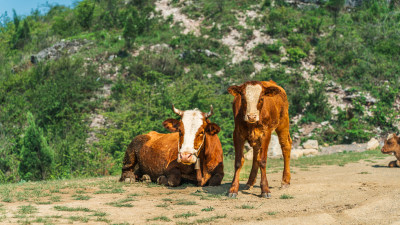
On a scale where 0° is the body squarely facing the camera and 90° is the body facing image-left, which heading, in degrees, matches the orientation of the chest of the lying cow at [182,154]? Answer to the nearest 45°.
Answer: approximately 315°

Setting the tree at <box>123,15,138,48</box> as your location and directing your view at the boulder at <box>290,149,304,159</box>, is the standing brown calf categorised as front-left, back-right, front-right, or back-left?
front-right

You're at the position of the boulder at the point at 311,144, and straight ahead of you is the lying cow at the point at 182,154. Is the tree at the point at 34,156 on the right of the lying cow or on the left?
right

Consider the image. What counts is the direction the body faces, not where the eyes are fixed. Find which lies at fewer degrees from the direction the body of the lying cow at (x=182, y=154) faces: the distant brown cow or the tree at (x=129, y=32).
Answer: the distant brown cow

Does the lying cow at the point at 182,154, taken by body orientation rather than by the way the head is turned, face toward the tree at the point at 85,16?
no

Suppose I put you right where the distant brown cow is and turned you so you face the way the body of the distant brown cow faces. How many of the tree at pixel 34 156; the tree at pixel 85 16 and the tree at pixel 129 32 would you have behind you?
0

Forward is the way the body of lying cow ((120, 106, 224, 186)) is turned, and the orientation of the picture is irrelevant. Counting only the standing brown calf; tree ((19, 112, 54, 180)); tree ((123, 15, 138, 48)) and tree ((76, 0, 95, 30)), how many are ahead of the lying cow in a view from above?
1

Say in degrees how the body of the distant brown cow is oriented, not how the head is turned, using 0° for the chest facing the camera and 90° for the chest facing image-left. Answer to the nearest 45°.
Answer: approximately 90°

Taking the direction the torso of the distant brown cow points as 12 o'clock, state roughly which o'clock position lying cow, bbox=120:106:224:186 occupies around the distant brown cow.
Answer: The lying cow is roughly at 10 o'clock from the distant brown cow.

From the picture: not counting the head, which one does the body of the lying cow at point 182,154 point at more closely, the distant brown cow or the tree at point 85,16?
the distant brown cow

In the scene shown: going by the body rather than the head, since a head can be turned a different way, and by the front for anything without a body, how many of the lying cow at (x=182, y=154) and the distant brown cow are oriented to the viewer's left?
1

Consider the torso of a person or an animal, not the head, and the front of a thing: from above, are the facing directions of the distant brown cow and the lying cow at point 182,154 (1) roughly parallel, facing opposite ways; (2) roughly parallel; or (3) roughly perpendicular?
roughly parallel, facing opposite ways
